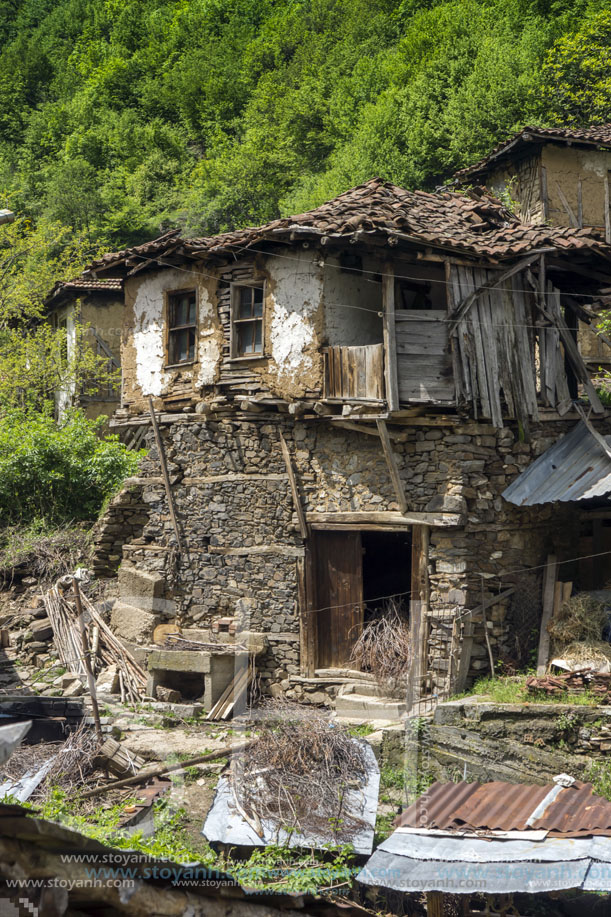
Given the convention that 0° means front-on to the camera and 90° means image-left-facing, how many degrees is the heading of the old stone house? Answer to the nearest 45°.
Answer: approximately 0°

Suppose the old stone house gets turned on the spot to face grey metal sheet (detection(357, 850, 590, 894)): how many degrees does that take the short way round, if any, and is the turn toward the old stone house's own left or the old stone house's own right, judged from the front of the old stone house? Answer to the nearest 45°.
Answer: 0° — it already faces it

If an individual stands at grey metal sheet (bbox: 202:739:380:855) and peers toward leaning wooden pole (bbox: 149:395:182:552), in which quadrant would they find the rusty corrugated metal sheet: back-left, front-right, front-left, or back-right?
back-right

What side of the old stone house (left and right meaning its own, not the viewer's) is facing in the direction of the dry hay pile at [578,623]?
left

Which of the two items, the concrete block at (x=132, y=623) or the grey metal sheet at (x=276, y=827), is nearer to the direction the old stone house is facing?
the grey metal sheet

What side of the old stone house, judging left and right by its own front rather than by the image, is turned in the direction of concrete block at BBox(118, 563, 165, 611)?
right

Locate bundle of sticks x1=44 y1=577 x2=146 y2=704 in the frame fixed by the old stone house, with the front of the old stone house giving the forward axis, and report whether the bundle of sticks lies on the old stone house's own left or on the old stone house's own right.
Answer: on the old stone house's own right

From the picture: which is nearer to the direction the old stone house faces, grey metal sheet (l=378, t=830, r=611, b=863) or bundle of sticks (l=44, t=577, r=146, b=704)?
the grey metal sheet

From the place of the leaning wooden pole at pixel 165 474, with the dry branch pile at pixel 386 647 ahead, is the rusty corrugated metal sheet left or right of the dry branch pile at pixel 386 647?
right

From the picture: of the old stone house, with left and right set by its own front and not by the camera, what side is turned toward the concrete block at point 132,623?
right

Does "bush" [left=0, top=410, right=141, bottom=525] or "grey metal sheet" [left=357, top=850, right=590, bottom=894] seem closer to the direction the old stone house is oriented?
the grey metal sheet
